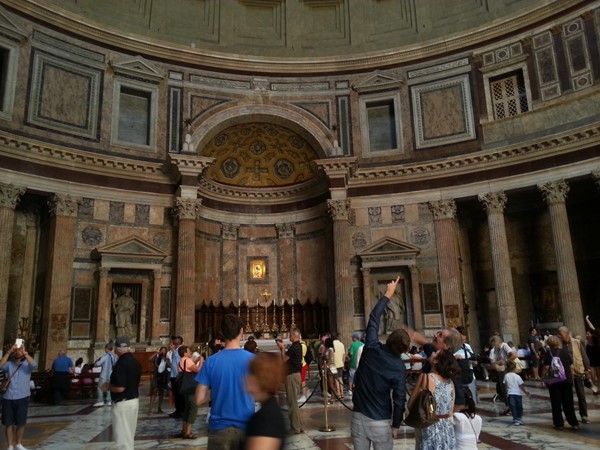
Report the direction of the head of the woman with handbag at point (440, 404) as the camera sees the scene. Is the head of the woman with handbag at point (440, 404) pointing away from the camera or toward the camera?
away from the camera

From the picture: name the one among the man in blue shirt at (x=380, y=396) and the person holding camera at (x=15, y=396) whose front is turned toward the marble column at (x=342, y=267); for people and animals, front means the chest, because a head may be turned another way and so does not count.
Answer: the man in blue shirt

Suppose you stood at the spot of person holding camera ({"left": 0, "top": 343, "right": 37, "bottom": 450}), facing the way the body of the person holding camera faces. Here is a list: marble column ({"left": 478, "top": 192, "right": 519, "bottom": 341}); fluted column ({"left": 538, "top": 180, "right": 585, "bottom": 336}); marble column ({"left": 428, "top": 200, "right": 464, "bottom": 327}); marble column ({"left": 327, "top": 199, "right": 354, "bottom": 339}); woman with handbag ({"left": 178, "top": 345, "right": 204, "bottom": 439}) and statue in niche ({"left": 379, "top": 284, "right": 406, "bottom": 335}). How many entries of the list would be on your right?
0

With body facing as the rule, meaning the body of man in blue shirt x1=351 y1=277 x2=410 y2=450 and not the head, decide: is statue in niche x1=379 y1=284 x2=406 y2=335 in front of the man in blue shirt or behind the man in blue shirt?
in front

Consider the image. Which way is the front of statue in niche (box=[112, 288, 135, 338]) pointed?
toward the camera

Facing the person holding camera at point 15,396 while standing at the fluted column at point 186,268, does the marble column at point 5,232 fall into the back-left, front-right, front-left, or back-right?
front-right

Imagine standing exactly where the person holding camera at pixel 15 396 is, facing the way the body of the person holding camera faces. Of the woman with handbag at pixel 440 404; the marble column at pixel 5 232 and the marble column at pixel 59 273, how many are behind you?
2

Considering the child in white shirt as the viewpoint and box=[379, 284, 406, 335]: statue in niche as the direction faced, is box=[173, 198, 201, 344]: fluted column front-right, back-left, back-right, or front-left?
front-left

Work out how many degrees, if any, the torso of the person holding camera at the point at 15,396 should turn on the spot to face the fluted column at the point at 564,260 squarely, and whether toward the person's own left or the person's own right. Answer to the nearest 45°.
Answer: approximately 90° to the person's own left

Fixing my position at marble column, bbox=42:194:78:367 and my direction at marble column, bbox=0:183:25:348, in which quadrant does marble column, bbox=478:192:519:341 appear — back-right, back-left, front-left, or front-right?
back-left

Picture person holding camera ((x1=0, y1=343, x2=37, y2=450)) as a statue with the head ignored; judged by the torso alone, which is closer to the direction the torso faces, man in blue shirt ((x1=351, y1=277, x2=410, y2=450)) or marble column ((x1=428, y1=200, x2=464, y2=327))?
the man in blue shirt

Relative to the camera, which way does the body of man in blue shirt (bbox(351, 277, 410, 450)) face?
away from the camera

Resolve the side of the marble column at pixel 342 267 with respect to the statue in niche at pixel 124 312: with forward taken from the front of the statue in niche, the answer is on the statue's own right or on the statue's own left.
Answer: on the statue's own left

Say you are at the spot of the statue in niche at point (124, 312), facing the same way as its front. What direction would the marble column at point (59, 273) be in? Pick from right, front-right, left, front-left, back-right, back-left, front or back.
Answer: right
